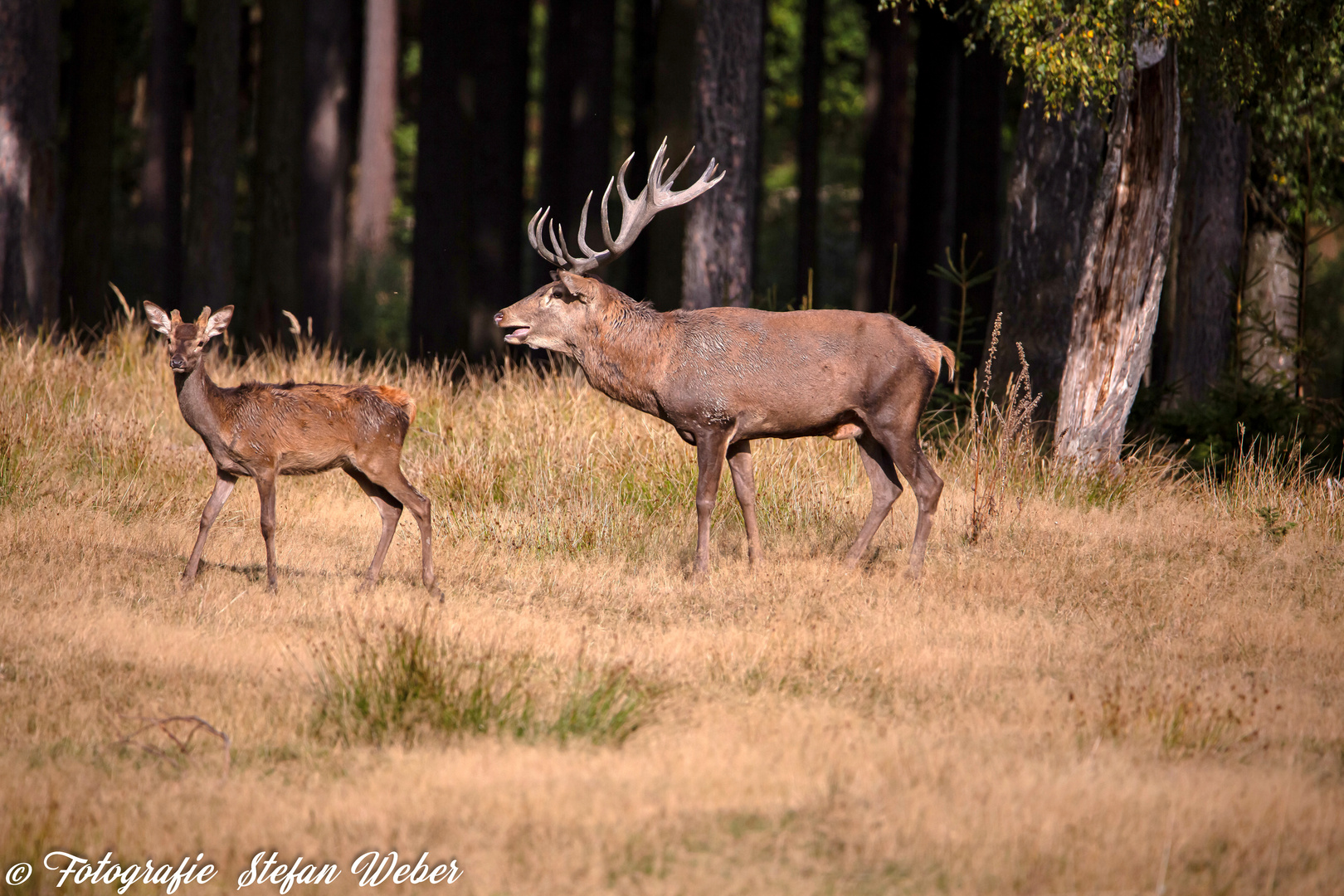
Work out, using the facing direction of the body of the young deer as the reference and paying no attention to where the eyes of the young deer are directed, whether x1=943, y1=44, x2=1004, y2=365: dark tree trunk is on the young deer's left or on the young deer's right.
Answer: on the young deer's right

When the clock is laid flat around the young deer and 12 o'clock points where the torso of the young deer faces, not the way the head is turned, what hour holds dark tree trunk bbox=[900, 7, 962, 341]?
The dark tree trunk is roughly at 4 o'clock from the young deer.

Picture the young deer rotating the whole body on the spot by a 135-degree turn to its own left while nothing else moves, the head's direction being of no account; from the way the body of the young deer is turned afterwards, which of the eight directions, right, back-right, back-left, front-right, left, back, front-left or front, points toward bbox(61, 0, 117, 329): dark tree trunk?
back-left

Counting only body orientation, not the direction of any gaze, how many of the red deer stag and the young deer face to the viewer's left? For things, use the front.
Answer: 2

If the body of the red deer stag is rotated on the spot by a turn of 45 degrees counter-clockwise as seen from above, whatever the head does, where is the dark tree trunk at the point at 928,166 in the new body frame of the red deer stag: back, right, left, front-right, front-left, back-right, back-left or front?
back-right

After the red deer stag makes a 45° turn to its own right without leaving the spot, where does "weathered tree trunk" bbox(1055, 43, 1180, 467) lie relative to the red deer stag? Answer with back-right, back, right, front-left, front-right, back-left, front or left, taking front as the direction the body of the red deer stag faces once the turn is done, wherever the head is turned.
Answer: right

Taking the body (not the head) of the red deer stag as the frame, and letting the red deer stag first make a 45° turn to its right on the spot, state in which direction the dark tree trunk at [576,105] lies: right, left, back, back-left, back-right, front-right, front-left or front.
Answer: front-right

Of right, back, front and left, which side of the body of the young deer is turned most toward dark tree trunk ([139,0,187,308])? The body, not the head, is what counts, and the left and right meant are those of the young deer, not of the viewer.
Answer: right

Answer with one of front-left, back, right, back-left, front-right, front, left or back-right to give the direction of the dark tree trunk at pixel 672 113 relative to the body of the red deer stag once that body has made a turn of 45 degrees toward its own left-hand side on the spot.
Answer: back-right

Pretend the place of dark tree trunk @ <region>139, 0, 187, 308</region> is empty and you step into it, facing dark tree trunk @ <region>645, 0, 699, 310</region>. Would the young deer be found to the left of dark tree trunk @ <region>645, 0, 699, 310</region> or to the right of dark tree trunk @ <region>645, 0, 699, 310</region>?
right

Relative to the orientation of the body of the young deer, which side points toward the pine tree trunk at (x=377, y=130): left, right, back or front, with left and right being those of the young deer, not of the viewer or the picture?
right

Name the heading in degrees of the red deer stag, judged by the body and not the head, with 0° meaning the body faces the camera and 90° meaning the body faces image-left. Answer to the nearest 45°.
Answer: approximately 90°

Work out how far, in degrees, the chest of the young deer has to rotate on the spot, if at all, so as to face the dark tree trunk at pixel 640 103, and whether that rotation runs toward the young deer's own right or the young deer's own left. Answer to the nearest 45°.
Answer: approximately 90° to the young deer's own right

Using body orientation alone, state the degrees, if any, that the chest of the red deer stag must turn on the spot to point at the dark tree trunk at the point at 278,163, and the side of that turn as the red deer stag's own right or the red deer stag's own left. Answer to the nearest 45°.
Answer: approximately 45° to the red deer stag's own right

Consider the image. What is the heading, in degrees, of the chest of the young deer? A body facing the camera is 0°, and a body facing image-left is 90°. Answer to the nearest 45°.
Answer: approximately 90°
